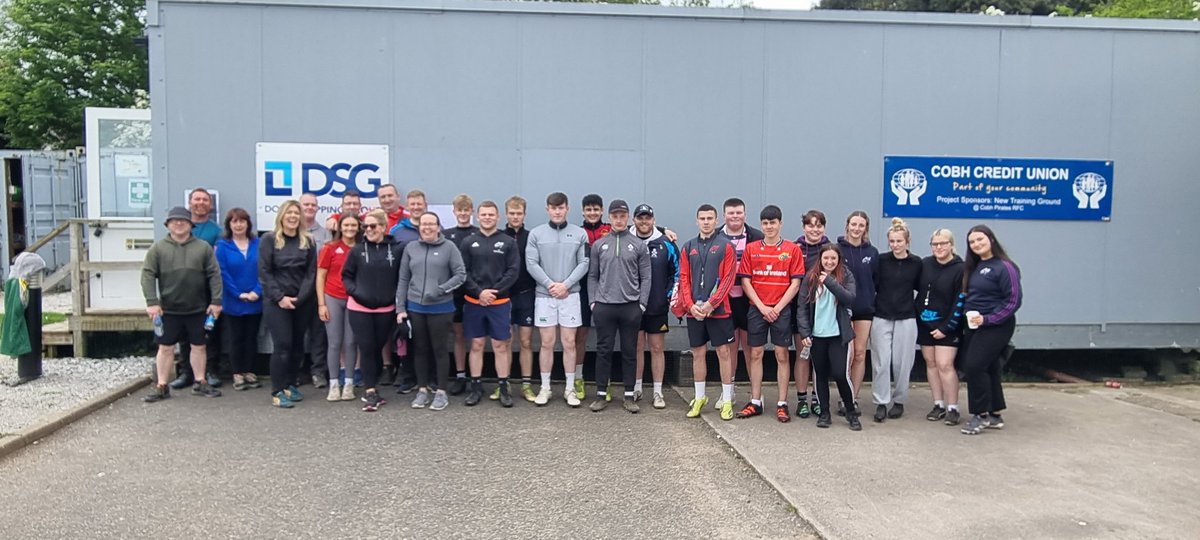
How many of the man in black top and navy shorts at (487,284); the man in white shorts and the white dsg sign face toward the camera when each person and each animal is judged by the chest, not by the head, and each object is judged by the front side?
3

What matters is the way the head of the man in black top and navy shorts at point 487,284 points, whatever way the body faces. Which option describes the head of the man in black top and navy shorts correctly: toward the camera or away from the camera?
toward the camera

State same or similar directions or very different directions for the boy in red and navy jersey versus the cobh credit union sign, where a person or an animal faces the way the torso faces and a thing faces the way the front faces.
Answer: same or similar directions

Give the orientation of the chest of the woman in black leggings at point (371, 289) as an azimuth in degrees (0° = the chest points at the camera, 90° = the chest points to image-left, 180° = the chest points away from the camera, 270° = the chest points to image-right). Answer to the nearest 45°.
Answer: approximately 0°

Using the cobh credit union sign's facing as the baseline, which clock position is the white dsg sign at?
The white dsg sign is roughly at 2 o'clock from the cobh credit union sign.

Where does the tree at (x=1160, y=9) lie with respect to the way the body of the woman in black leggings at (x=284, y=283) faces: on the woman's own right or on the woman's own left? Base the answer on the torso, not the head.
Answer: on the woman's own left

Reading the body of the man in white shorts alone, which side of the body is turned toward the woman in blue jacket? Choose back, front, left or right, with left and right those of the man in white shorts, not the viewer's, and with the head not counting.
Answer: right

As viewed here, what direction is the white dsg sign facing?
toward the camera

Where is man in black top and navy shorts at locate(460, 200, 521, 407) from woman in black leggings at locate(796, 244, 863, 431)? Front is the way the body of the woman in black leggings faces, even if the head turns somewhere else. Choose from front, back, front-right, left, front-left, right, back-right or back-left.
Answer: right

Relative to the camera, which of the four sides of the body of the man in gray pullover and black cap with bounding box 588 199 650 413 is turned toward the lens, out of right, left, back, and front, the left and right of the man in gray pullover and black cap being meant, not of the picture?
front

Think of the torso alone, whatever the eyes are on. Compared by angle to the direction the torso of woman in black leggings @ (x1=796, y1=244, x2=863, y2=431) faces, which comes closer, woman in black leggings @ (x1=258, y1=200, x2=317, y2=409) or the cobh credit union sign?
the woman in black leggings

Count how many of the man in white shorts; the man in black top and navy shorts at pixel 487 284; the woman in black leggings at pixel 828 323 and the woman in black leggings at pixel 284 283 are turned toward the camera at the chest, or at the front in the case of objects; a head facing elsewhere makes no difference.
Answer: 4

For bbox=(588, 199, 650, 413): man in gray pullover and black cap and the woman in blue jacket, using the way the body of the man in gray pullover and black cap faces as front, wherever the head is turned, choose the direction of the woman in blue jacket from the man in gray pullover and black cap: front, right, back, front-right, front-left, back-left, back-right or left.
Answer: right

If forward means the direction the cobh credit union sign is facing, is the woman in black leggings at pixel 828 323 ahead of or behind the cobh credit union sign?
ahead

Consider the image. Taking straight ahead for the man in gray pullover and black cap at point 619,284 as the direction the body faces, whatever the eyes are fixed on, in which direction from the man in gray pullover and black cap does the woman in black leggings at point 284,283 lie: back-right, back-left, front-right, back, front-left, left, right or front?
right
